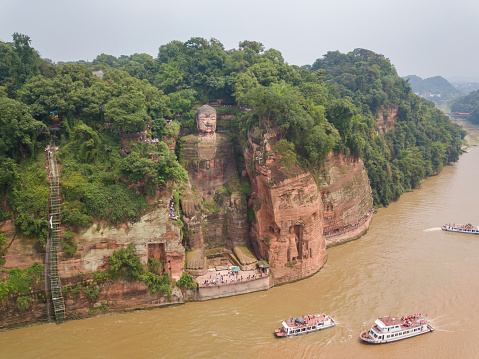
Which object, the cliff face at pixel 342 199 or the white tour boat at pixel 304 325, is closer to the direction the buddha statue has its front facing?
the white tour boat

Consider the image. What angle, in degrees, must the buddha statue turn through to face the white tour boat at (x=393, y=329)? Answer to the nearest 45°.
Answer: approximately 45° to its left

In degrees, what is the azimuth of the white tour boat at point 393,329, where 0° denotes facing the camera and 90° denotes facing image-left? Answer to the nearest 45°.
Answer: approximately 45°

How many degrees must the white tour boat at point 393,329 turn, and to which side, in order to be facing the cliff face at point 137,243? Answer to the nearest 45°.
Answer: approximately 45° to its right

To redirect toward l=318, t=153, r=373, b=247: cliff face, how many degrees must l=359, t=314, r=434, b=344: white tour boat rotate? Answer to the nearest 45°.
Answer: approximately 135° to its right

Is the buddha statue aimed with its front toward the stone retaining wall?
yes

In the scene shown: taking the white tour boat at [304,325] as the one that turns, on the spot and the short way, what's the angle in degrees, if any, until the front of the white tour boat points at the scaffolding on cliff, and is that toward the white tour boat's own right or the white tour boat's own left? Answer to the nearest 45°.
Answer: approximately 45° to the white tour boat's own right

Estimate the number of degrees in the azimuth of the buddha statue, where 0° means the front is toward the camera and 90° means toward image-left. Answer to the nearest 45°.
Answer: approximately 0°

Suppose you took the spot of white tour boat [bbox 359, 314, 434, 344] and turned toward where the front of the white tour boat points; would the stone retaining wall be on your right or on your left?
on your right
